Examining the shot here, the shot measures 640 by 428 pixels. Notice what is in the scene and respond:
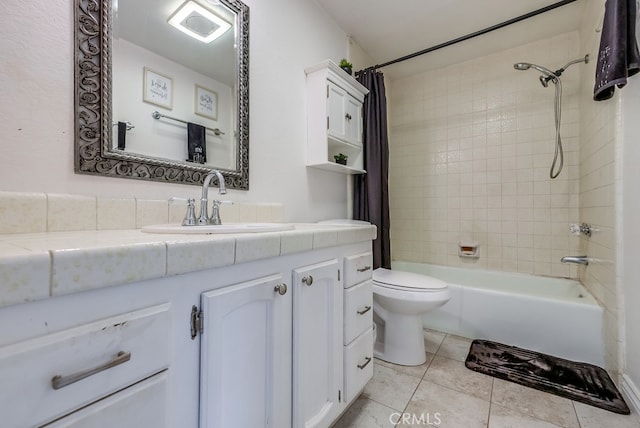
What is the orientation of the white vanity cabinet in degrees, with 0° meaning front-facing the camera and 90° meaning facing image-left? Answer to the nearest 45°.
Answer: approximately 315°

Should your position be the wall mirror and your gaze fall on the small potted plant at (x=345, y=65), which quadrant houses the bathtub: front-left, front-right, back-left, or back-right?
front-right

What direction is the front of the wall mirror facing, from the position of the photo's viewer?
facing the viewer and to the right of the viewer

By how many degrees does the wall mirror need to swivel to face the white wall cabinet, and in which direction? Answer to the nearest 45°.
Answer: approximately 45° to its left

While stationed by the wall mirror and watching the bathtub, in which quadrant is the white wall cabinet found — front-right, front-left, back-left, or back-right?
front-left

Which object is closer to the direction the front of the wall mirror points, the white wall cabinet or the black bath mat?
the black bath mat

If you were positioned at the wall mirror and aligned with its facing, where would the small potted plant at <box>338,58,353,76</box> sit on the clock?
The small potted plant is roughly at 10 o'clock from the wall mirror.

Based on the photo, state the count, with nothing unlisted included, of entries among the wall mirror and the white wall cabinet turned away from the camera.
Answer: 0

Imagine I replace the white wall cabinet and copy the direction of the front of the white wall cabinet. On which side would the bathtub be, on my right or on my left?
on my left

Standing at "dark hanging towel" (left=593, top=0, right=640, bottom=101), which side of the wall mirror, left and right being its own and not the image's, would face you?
front

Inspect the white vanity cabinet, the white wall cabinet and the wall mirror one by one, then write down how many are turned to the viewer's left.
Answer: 0

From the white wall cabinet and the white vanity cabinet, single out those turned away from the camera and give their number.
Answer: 0
